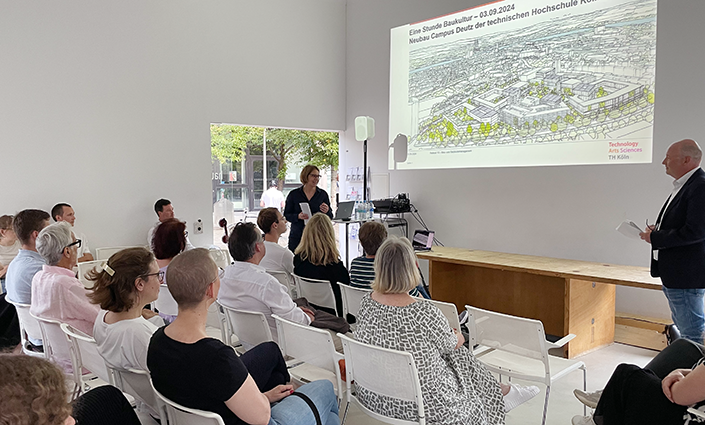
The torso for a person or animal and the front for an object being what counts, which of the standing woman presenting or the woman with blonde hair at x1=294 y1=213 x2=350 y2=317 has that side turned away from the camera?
the woman with blonde hair

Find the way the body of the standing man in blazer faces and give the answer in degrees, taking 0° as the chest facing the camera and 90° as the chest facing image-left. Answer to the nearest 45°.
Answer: approximately 90°

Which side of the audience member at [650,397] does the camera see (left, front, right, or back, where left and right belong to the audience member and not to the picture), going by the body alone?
left

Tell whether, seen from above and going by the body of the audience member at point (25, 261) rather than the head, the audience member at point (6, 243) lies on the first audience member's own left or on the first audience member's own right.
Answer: on the first audience member's own left

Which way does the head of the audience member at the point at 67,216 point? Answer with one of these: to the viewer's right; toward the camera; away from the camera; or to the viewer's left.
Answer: to the viewer's right

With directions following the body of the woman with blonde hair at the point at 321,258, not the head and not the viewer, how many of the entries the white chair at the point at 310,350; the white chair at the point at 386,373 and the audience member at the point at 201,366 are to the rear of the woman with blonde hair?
3

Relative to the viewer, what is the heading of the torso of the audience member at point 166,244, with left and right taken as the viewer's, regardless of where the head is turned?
facing away from the viewer and to the right of the viewer

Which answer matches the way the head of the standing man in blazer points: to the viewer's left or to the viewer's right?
to the viewer's left

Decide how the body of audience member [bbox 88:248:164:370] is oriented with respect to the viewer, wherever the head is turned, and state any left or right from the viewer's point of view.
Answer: facing away from the viewer and to the right of the viewer

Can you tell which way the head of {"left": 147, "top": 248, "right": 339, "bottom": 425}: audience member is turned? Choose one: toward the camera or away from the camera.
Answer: away from the camera

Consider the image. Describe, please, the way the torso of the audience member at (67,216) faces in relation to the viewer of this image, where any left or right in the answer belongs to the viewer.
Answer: facing to the right of the viewer
